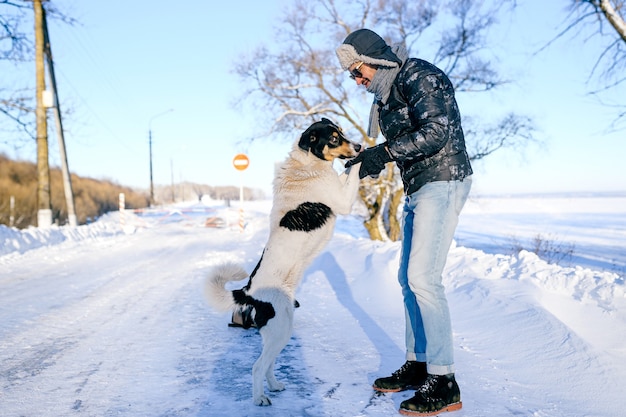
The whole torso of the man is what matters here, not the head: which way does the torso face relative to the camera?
to the viewer's left

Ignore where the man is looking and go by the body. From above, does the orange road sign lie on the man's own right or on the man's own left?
on the man's own right

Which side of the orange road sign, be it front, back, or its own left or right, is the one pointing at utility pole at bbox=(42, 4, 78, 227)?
right

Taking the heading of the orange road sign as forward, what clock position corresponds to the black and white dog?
The black and white dog is roughly at 12 o'clock from the orange road sign.

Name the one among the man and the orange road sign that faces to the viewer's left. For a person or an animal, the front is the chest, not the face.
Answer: the man

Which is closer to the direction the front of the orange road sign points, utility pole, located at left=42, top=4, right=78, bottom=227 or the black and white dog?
the black and white dog

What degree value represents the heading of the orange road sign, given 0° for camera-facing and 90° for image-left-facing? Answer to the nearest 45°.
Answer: approximately 0°

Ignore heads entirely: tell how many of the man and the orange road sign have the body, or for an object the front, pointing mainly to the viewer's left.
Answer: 1

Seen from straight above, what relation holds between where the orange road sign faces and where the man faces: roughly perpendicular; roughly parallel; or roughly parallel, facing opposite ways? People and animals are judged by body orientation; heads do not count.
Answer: roughly perpendicular
